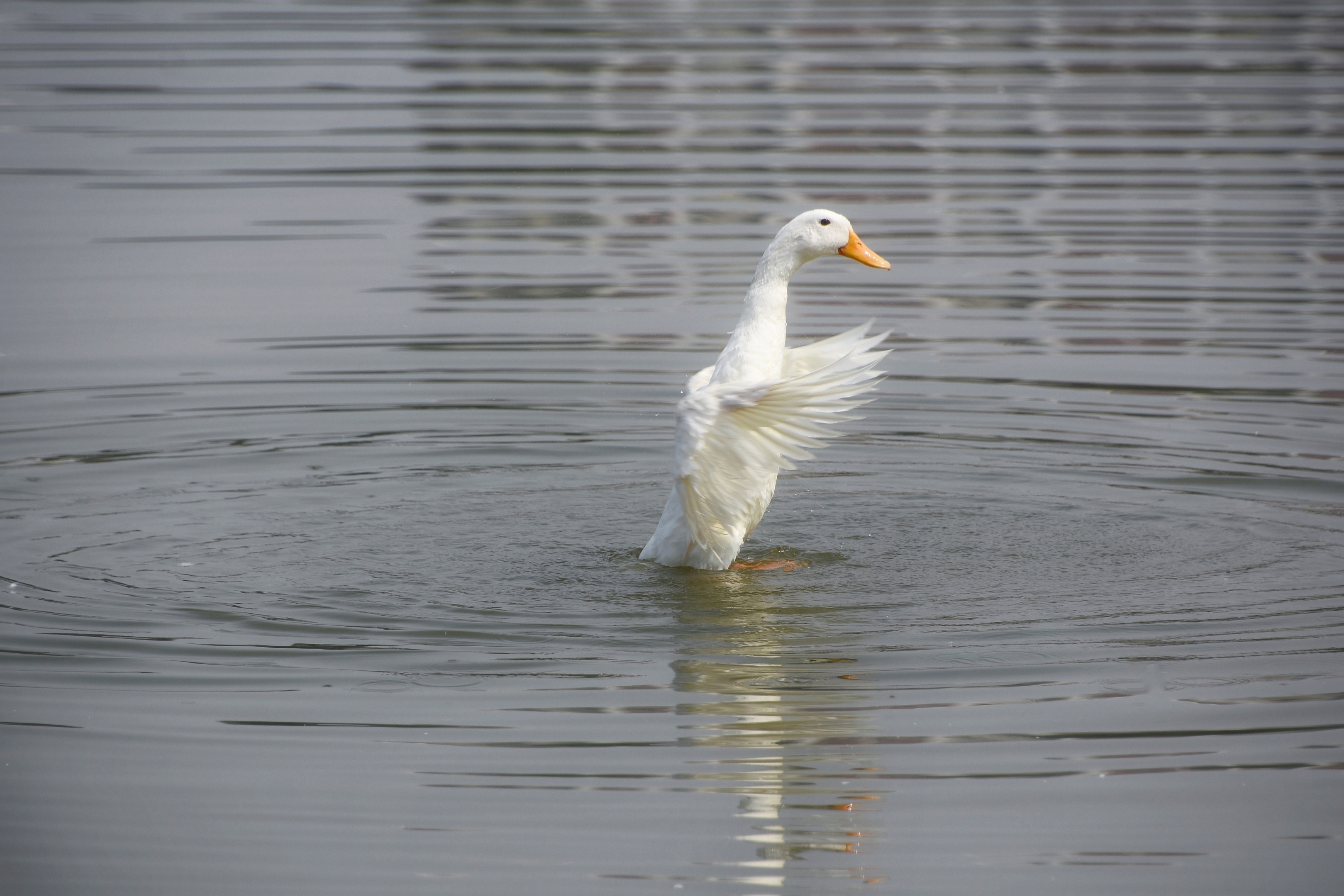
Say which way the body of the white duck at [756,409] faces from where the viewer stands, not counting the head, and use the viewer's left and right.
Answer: facing to the right of the viewer
